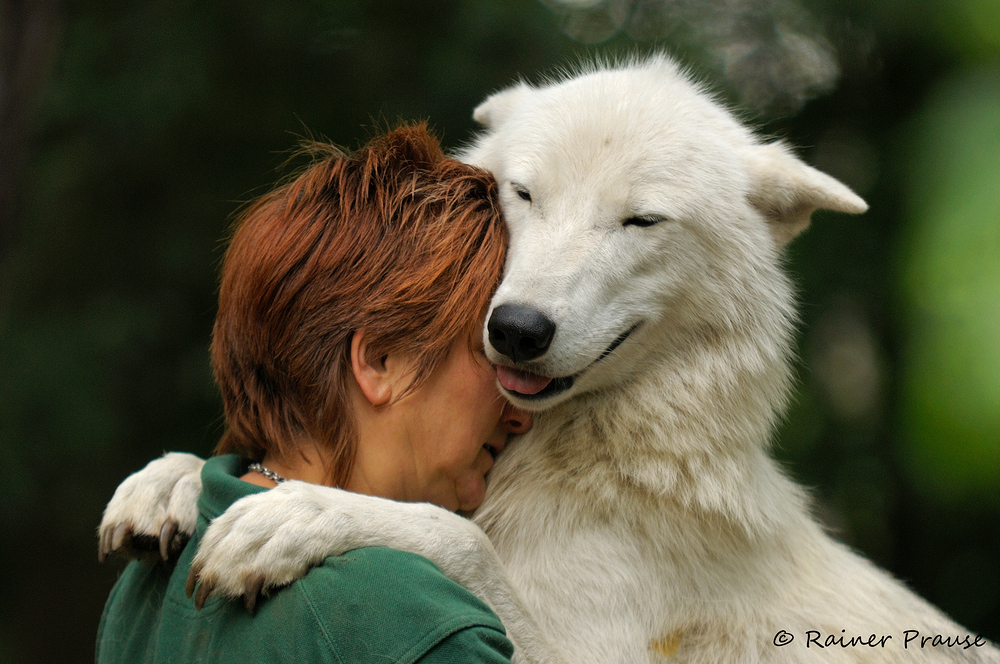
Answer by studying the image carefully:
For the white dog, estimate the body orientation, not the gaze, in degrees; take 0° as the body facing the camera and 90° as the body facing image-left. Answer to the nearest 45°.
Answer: approximately 45°

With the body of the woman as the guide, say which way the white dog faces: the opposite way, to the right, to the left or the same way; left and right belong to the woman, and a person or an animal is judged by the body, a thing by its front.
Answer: the opposite way

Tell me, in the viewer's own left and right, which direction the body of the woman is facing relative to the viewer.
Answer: facing away from the viewer and to the right of the viewer
